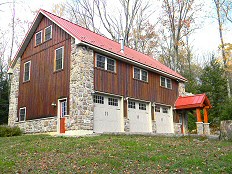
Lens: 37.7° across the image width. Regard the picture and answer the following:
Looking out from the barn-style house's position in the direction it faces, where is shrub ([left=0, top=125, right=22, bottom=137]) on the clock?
The shrub is roughly at 4 o'clock from the barn-style house.

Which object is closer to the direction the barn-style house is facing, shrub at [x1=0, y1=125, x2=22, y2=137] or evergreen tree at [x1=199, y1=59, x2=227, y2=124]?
the evergreen tree

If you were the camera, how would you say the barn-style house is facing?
facing the viewer and to the right of the viewer

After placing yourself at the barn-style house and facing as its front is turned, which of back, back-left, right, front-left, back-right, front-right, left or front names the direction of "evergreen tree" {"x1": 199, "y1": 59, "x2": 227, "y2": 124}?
left
